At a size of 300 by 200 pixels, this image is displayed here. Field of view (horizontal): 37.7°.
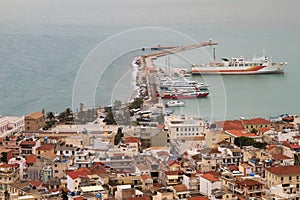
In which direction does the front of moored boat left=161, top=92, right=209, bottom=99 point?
to the viewer's right

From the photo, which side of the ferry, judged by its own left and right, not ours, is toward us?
right

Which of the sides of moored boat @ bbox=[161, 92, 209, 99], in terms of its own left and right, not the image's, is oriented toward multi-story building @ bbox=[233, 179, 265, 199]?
right

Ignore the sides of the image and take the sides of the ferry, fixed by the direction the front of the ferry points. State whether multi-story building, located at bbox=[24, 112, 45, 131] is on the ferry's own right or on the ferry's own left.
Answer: on the ferry's own right

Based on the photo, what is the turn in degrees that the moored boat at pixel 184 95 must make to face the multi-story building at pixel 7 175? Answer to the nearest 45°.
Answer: approximately 90° to its right

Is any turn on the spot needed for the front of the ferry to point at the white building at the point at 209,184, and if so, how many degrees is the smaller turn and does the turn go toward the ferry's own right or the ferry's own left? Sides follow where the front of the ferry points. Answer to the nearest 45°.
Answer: approximately 90° to the ferry's own right
